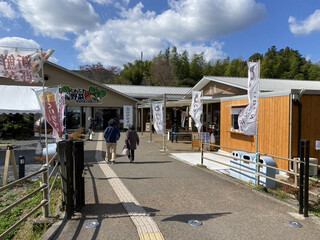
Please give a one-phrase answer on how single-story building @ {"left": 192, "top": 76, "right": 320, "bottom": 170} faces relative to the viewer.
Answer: facing the viewer and to the left of the viewer

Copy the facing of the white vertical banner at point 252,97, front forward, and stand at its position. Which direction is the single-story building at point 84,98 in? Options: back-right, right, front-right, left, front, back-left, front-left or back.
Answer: back-right

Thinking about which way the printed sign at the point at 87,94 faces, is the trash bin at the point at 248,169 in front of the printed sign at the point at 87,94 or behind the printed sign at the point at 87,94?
in front

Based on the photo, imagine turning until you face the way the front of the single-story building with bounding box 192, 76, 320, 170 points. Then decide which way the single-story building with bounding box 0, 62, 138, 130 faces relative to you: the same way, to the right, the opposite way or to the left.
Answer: to the left

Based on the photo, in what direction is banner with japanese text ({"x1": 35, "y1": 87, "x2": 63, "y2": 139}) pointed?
toward the camera

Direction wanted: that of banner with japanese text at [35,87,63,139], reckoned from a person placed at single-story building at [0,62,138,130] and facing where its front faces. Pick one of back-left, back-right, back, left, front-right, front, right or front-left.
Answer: front

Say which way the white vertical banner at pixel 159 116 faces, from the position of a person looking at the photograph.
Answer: facing the viewer

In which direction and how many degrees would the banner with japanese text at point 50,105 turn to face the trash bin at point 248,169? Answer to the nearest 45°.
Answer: approximately 90° to its left

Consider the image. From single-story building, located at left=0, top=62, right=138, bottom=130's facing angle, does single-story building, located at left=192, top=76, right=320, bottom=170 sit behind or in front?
in front

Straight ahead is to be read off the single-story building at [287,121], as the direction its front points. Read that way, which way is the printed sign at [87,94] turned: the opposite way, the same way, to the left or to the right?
to the left

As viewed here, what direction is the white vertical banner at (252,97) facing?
toward the camera
